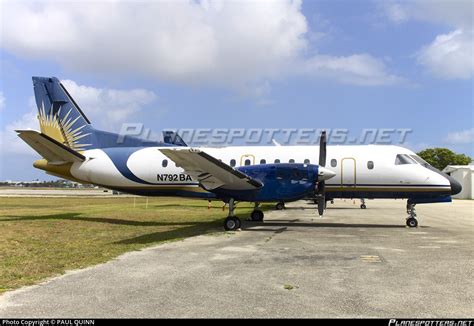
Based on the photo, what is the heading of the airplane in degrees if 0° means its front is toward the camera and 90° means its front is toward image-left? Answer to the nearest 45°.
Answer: approximately 270°
